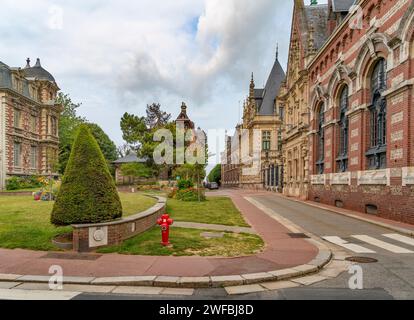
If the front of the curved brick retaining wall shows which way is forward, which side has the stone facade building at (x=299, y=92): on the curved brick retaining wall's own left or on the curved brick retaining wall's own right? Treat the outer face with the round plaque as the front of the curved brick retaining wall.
on the curved brick retaining wall's own left

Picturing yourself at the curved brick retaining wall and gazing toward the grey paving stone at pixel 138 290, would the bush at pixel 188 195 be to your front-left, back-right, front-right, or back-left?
back-left

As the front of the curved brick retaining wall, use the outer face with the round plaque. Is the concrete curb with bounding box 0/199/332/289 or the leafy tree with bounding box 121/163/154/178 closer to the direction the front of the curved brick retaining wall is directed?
the concrete curb

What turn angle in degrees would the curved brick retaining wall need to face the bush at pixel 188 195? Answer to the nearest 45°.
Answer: approximately 135° to its left

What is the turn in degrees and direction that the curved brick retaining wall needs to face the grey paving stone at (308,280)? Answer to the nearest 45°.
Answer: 0° — it already faces it

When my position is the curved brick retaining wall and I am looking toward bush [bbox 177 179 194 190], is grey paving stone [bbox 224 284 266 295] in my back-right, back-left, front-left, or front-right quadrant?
back-right
